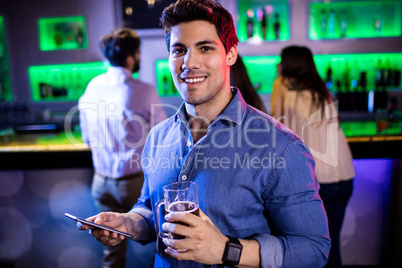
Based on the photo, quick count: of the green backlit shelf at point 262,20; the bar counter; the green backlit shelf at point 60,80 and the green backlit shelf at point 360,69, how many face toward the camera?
4

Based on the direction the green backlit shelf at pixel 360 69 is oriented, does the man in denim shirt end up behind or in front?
in front

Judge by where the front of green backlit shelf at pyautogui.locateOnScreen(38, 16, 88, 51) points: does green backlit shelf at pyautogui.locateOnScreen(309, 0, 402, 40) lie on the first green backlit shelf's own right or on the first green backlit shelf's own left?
on the first green backlit shelf's own left

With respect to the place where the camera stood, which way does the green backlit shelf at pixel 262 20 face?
facing the viewer

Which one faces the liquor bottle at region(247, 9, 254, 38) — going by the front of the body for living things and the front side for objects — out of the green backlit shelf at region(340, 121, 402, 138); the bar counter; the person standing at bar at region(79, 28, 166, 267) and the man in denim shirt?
the person standing at bar

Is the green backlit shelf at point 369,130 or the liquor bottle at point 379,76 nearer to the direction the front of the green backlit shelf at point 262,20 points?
the green backlit shelf

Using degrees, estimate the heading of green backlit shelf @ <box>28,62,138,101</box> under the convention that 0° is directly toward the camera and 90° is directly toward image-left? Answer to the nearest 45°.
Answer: approximately 0°

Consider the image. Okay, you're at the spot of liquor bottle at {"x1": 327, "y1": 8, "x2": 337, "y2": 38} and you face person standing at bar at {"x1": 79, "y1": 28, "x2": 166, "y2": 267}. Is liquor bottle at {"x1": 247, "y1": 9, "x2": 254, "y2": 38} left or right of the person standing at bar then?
right

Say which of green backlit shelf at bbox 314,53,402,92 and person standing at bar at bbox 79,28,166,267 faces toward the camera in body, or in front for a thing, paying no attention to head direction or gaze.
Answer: the green backlit shelf

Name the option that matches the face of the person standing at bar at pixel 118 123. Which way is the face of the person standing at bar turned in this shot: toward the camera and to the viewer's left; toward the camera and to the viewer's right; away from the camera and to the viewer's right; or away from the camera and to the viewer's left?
away from the camera and to the viewer's right

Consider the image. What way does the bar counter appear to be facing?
toward the camera

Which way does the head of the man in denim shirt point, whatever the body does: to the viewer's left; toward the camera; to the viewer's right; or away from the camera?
toward the camera

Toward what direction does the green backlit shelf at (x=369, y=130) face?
toward the camera

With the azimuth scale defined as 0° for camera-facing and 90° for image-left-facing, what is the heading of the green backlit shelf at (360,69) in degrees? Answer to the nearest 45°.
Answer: approximately 0°

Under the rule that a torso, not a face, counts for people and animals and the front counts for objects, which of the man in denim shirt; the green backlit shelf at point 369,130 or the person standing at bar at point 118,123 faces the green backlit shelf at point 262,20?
the person standing at bar
